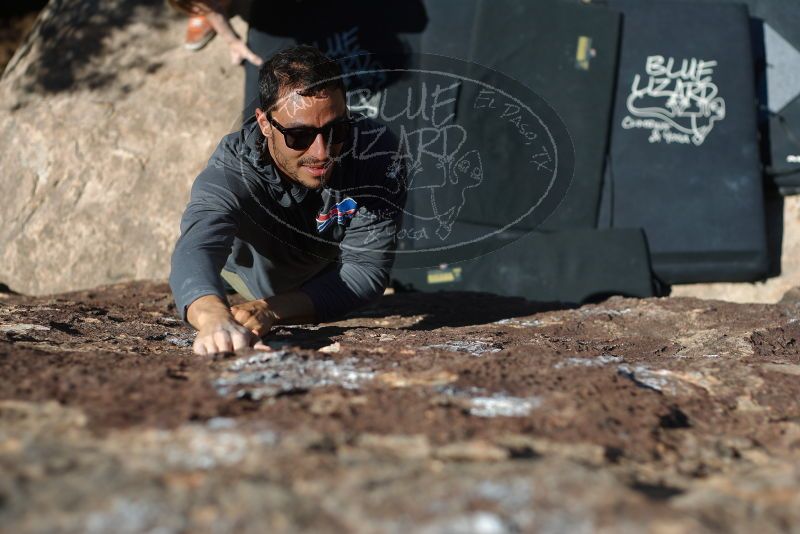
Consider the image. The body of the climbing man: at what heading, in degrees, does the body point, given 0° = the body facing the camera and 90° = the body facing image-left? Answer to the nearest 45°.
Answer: approximately 0°

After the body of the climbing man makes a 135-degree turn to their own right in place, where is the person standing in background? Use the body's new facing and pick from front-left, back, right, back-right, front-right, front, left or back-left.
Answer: front-right

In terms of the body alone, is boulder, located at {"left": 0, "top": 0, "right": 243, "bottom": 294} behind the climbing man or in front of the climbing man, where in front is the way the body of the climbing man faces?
behind
